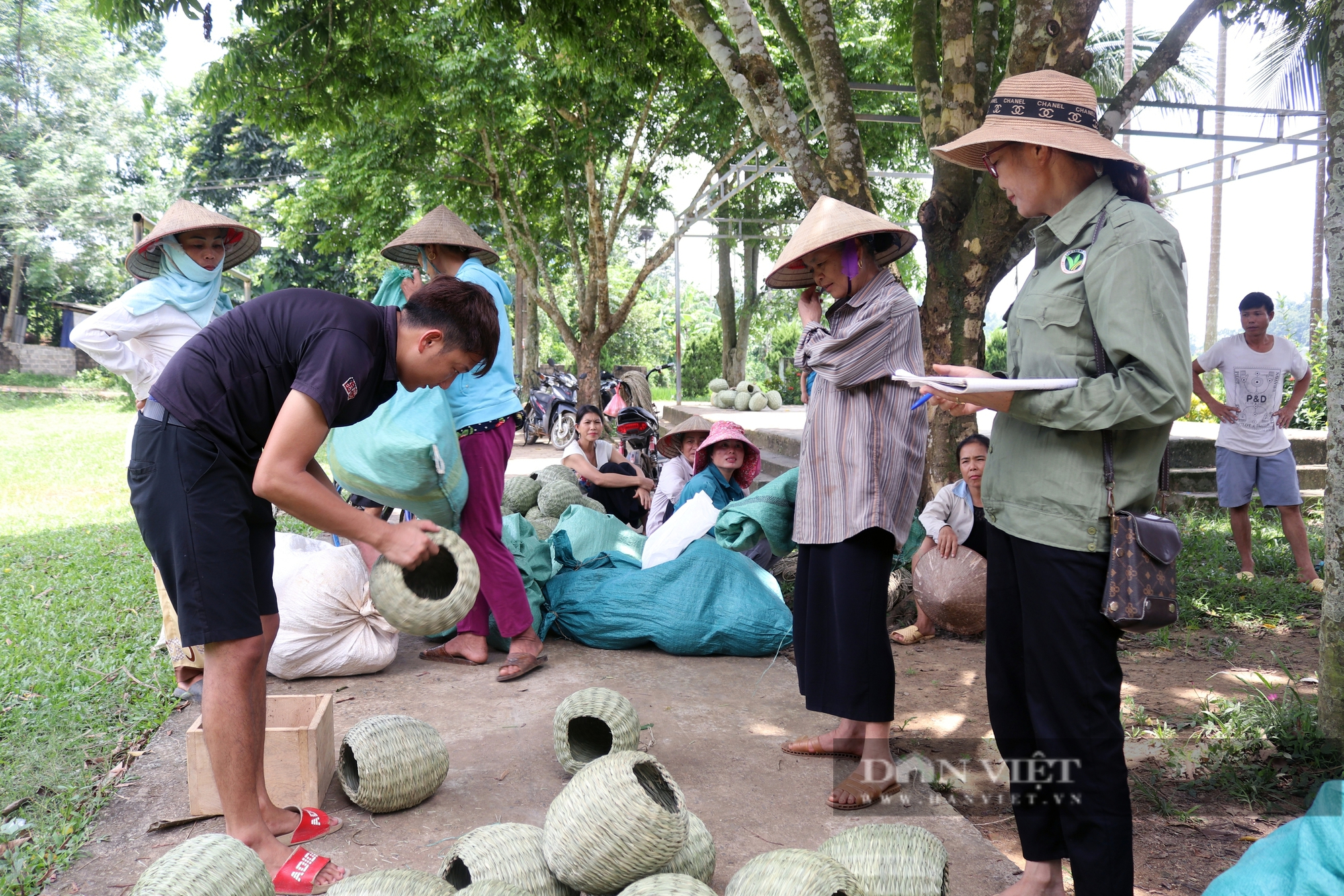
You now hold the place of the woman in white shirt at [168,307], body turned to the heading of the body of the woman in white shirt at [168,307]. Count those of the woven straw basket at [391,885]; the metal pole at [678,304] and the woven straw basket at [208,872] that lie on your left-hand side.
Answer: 1

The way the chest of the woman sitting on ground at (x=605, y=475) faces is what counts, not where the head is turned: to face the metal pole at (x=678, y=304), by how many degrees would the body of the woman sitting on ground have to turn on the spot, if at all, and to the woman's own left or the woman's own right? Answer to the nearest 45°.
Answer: approximately 135° to the woman's own left

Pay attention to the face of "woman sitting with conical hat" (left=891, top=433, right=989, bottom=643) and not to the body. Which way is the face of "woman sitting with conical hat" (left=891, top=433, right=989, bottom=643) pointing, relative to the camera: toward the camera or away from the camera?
toward the camera

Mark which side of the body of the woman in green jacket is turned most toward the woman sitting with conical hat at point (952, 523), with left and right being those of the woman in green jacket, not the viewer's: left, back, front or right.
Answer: right

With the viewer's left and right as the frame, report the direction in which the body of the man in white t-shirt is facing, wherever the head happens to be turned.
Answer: facing the viewer

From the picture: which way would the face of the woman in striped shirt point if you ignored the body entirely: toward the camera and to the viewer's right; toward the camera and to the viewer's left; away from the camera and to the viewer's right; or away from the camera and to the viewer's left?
toward the camera and to the viewer's left

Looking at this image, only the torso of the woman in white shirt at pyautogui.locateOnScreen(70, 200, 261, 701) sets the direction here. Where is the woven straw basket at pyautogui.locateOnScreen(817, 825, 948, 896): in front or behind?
in front

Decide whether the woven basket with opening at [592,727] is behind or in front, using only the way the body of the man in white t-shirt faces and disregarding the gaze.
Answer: in front

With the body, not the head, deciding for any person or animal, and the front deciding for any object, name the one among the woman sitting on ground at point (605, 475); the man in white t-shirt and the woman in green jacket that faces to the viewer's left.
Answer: the woman in green jacket

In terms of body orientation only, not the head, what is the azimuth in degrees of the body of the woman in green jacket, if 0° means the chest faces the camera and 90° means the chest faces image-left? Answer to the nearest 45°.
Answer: approximately 90°

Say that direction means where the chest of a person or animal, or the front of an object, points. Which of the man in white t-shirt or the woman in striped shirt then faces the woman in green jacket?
the man in white t-shirt

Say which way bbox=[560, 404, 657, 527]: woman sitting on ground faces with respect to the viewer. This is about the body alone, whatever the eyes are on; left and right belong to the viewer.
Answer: facing the viewer and to the right of the viewer

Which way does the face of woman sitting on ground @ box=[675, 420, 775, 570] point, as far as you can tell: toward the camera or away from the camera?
toward the camera
